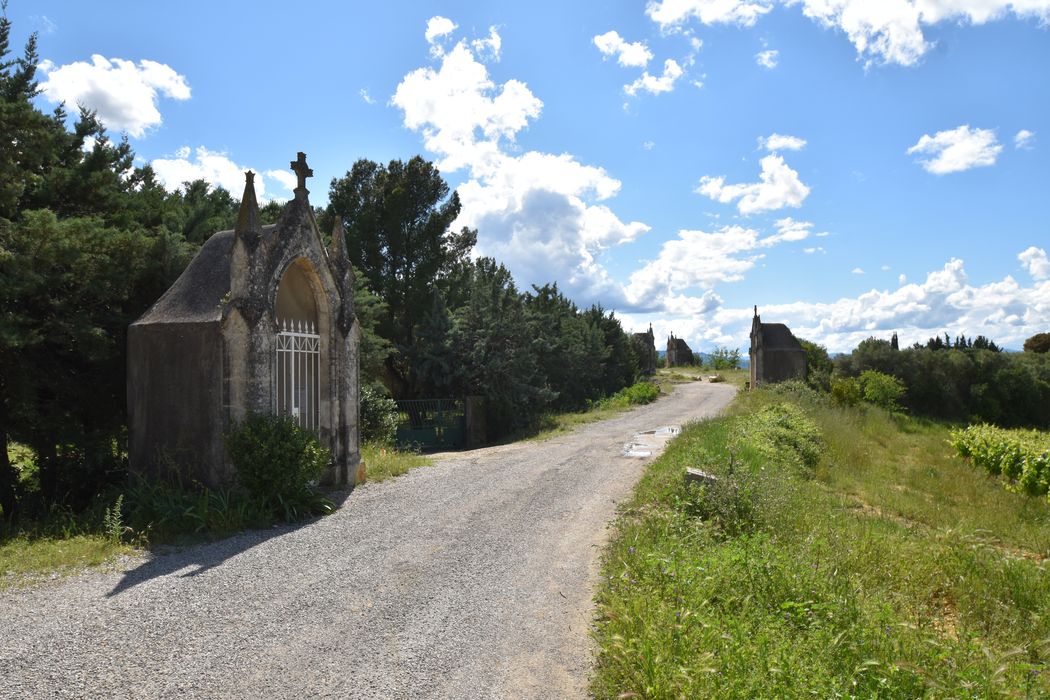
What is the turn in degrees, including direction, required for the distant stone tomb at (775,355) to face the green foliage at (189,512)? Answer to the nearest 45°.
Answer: approximately 90° to its left

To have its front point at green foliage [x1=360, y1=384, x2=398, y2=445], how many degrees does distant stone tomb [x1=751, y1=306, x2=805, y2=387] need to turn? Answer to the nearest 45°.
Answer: approximately 90° to its left

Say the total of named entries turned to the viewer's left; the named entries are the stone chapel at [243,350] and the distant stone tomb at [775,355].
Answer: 1

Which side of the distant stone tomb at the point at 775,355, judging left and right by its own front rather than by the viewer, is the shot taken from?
left

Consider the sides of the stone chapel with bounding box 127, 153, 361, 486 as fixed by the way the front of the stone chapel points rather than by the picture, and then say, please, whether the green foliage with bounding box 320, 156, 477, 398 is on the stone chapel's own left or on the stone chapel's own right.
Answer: on the stone chapel's own left

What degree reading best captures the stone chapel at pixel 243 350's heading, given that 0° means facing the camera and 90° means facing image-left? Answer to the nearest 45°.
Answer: approximately 315°

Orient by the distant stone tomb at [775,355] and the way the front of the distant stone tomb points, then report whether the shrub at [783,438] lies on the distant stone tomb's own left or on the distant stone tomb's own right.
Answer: on the distant stone tomb's own left

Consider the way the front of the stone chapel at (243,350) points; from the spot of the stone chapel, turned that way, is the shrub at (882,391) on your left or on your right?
on your left
